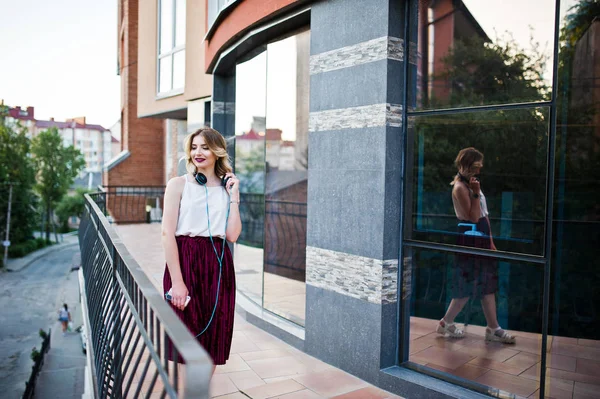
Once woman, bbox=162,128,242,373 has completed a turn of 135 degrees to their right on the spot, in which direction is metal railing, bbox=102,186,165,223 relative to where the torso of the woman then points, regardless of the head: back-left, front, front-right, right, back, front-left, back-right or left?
front-right

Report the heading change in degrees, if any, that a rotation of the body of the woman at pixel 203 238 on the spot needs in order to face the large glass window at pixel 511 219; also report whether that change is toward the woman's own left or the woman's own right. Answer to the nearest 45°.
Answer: approximately 90° to the woman's own left

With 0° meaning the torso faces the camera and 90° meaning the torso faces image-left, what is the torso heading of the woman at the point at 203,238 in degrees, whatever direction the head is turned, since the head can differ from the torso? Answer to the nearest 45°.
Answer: approximately 0°

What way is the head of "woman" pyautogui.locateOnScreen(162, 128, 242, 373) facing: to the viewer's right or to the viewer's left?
to the viewer's left

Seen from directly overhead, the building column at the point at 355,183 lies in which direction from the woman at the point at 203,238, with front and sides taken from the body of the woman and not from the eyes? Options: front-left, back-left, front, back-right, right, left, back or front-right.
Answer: back-left

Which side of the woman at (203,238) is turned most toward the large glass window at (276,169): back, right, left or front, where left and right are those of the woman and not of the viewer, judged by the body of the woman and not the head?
back

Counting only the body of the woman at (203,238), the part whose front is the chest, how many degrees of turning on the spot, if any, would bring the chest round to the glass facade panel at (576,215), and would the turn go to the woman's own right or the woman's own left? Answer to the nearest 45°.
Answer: approximately 90° to the woman's own left
